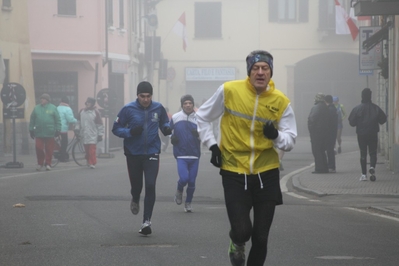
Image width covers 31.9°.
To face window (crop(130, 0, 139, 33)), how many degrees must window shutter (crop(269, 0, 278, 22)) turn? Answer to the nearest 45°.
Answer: approximately 45° to its right

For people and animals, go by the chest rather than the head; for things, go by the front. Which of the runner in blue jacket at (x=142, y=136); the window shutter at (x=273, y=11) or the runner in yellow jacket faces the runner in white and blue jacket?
the window shutter

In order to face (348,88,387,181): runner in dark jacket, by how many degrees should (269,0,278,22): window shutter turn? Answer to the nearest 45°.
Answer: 0° — it already faces them

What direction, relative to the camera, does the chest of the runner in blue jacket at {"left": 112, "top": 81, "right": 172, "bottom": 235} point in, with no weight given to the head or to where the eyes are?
toward the camera

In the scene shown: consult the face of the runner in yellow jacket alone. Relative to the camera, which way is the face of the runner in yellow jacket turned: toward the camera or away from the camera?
toward the camera

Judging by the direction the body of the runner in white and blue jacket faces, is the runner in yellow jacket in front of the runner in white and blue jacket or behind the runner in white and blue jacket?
in front

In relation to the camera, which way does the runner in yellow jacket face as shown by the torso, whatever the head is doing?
toward the camera

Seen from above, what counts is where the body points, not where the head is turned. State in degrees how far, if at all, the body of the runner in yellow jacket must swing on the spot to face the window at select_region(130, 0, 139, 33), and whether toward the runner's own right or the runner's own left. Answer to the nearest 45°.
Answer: approximately 180°

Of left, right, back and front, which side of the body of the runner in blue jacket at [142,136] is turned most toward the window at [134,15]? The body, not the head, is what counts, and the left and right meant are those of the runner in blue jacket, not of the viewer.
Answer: back

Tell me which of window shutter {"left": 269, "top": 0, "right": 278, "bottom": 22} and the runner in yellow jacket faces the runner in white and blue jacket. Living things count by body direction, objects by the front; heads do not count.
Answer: the window shutter

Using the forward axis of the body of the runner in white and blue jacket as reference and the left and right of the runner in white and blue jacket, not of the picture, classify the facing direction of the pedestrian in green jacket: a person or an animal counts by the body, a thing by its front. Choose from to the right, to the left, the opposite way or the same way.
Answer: the same way

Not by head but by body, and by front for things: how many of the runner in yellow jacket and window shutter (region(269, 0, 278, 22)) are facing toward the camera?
2

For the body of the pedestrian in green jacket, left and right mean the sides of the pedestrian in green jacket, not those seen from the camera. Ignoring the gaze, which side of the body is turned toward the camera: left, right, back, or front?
front

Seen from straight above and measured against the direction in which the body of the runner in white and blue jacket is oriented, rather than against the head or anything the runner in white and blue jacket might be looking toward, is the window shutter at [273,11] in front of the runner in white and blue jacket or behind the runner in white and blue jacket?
behind

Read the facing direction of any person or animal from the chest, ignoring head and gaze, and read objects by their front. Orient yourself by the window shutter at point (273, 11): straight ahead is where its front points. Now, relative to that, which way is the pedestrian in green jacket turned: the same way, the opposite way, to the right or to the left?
the same way
